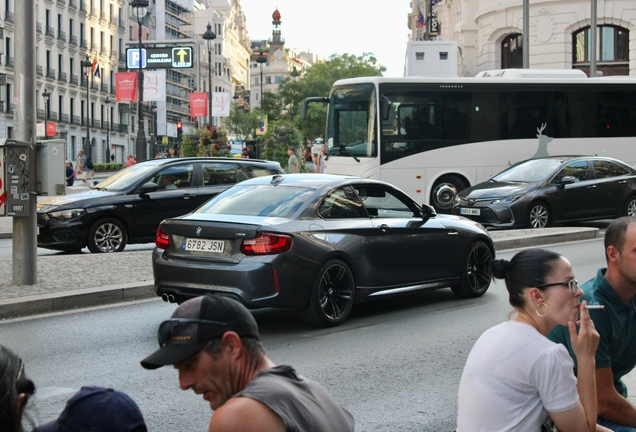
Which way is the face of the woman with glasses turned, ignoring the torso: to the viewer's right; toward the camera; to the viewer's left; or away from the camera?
to the viewer's right

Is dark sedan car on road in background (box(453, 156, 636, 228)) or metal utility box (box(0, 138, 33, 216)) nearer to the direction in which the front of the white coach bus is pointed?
the metal utility box

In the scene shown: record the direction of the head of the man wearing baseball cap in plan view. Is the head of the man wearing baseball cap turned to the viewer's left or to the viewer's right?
to the viewer's left

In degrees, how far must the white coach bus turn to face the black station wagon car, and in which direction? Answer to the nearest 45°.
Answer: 0° — it already faces it

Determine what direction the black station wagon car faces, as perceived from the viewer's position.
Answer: facing the viewer and to the left of the viewer

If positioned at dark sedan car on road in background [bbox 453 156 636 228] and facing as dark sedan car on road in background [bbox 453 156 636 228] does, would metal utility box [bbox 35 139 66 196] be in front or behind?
in front

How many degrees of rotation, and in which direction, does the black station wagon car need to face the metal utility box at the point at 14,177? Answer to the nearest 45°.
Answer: approximately 45° to its left

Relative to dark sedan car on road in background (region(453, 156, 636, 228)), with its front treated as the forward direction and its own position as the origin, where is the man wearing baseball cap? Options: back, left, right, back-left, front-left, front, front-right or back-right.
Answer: front-left

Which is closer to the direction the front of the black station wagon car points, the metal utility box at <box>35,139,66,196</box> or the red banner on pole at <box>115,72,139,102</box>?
the metal utility box

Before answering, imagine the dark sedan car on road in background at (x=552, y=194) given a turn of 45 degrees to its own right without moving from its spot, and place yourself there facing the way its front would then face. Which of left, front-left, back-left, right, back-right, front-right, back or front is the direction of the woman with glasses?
left

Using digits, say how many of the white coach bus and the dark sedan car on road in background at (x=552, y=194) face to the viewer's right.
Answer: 0

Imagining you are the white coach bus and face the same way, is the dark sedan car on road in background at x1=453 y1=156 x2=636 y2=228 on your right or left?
on your left
